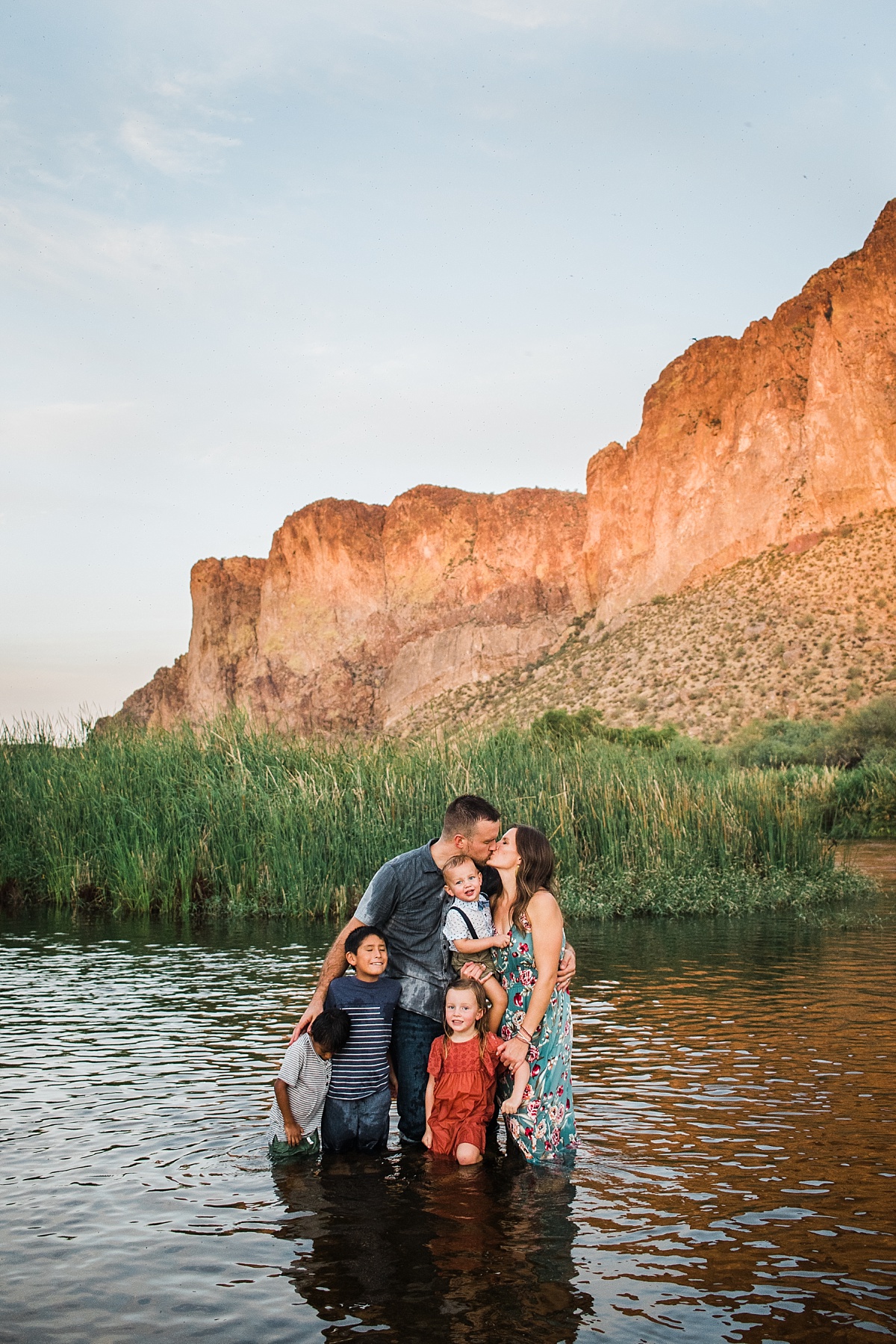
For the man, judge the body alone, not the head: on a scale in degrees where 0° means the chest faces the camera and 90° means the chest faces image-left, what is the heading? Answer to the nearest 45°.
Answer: approximately 315°

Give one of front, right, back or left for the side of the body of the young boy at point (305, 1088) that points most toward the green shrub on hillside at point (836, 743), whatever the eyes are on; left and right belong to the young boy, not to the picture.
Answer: left

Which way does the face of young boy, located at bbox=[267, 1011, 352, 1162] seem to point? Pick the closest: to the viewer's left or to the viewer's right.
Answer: to the viewer's right

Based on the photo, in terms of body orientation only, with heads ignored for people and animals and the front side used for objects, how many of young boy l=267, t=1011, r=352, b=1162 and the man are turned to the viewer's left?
0

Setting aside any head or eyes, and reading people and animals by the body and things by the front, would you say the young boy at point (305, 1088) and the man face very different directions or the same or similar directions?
same or similar directions

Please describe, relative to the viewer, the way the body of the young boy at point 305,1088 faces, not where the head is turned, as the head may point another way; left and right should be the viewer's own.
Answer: facing the viewer and to the right of the viewer

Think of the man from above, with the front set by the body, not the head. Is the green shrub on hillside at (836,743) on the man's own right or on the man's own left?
on the man's own left

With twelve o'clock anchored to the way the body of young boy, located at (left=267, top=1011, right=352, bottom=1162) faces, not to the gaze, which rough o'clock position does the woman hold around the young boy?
The woman is roughly at 11 o'clock from the young boy.

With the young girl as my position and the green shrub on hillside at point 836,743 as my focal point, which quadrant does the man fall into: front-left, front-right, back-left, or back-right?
front-left

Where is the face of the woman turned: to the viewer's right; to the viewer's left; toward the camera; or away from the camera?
to the viewer's left
